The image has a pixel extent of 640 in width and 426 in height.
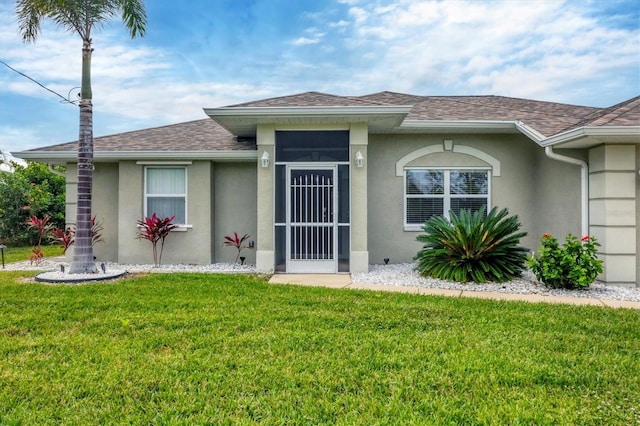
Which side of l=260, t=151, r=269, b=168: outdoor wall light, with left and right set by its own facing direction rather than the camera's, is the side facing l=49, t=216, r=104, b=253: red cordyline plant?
right

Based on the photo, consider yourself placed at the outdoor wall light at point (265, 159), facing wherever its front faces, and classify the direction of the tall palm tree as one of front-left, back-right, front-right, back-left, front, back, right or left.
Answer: right

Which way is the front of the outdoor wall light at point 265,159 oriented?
toward the camera

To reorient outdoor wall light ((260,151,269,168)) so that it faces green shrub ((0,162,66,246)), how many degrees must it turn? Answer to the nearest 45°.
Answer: approximately 135° to its right

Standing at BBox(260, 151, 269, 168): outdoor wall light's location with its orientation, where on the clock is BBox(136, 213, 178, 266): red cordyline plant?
The red cordyline plant is roughly at 4 o'clock from the outdoor wall light.

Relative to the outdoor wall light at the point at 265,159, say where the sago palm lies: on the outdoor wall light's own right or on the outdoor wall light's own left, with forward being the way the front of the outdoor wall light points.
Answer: on the outdoor wall light's own left

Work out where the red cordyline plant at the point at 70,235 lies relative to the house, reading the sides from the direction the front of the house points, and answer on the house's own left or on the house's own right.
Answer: on the house's own right

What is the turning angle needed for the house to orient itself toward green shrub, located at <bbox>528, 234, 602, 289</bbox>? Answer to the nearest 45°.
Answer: approximately 45° to its left

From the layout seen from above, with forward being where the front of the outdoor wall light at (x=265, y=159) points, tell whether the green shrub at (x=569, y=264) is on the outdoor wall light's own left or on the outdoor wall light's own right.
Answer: on the outdoor wall light's own left

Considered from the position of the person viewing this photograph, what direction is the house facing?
facing the viewer
